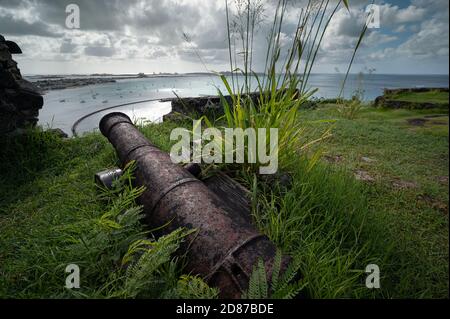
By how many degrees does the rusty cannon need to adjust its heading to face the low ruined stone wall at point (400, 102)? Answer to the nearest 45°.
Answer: approximately 90° to its right

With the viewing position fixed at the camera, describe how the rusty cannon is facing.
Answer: facing away from the viewer and to the left of the viewer
